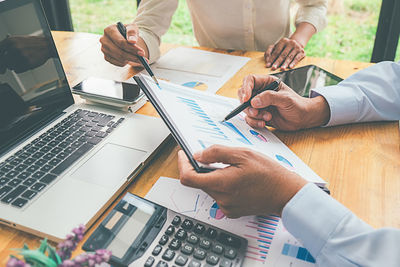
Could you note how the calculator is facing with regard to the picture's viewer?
facing the viewer and to the right of the viewer

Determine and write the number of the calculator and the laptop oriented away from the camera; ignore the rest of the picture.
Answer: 0

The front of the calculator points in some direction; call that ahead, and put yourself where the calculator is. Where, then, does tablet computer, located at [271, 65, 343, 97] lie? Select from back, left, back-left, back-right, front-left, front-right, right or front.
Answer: left

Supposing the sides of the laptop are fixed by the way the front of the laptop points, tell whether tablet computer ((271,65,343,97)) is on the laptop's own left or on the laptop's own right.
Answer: on the laptop's own left

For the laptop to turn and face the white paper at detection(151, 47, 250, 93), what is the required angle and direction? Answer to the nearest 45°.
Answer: approximately 90° to its left

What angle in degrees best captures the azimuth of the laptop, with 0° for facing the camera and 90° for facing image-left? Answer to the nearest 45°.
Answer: approximately 315°

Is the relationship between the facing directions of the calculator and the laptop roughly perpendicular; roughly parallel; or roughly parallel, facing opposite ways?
roughly parallel
